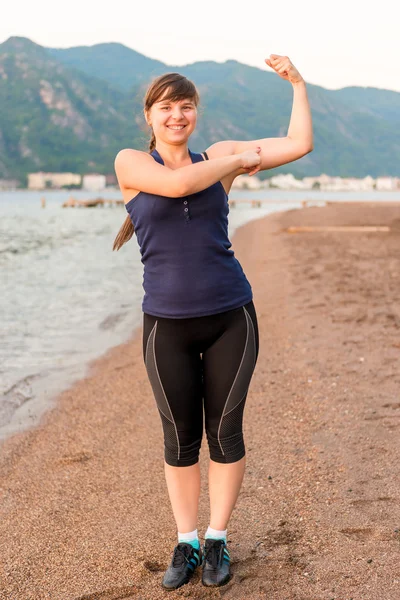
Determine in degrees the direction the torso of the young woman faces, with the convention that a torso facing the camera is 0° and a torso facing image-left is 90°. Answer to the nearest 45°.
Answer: approximately 0°
